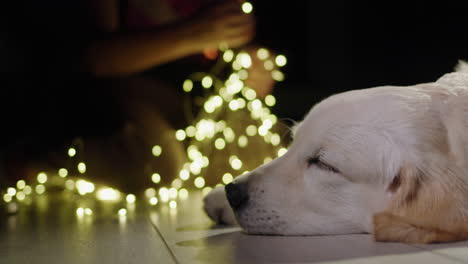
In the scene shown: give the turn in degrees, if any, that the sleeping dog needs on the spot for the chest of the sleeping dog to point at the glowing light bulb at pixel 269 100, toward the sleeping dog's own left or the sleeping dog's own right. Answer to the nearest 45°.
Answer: approximately 90° to the sleeping dog's own right

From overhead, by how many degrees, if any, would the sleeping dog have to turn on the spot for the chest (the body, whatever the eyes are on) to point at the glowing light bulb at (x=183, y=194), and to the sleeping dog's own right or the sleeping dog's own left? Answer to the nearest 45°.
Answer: approximately 45° to the sleeping dog's own right

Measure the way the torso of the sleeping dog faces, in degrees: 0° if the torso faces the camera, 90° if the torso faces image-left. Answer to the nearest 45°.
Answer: approximately 90°

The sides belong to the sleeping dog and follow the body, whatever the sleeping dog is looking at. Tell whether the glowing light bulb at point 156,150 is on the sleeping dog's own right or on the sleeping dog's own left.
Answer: on the sleeping dog's own right

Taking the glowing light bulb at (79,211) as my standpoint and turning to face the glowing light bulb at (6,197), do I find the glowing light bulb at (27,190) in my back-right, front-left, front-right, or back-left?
front-right

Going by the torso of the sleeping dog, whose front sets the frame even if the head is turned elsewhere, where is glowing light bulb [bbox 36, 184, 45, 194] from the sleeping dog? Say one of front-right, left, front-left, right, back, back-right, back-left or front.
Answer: front-right

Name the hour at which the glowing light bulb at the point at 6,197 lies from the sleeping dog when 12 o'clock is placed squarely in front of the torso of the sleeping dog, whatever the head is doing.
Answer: The glowing light bulb is roughly at 1 o'clock from the sleeping dog.

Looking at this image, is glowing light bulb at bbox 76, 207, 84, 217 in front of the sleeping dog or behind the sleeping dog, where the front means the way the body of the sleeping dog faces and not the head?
in front

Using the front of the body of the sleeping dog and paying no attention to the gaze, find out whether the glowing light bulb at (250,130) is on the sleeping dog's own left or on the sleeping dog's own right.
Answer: on the sleeping dog's own right

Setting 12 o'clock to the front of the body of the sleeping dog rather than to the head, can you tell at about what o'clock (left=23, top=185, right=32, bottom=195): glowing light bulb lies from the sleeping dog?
The glowing light bulb is roughly at 1 o'clock from the sleeping dog.

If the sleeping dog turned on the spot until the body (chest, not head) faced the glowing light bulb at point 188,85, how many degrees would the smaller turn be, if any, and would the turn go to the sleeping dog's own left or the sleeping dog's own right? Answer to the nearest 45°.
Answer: approximately 45° to the sleeping dog's own right

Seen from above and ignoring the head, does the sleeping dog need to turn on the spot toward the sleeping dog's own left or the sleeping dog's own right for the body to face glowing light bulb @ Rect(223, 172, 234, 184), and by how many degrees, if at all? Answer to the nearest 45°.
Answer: approximately 45° to the sleeping dog's own right
